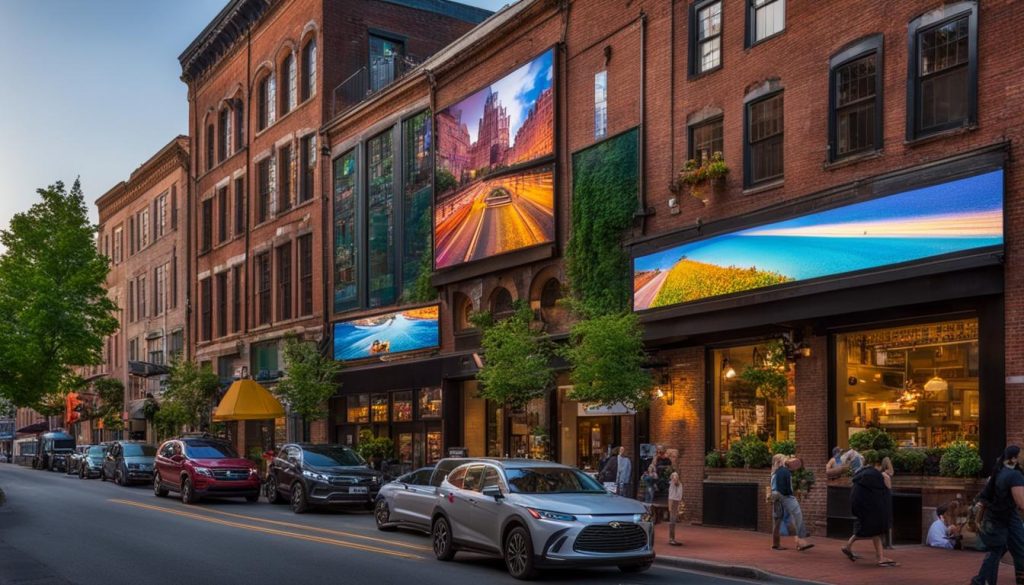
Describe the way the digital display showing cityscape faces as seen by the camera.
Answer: facing the viewer and to the left of the viewer

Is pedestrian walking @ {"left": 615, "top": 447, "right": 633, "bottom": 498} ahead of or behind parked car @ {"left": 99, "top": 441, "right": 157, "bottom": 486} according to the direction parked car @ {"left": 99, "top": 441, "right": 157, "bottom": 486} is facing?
ahead

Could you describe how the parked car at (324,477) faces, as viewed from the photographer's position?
facing the viewer and to the right of the viewer

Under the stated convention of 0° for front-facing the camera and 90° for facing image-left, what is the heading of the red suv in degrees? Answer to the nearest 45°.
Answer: approximately 315°

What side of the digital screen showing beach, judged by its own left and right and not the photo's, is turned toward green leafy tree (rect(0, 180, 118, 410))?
right

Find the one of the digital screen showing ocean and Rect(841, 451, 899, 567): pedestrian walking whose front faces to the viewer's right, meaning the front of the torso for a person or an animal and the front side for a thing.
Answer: the pedestrian walking

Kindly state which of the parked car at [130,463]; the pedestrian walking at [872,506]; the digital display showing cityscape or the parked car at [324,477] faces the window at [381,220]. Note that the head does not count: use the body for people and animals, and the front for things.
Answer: the parked car at [130,463]
